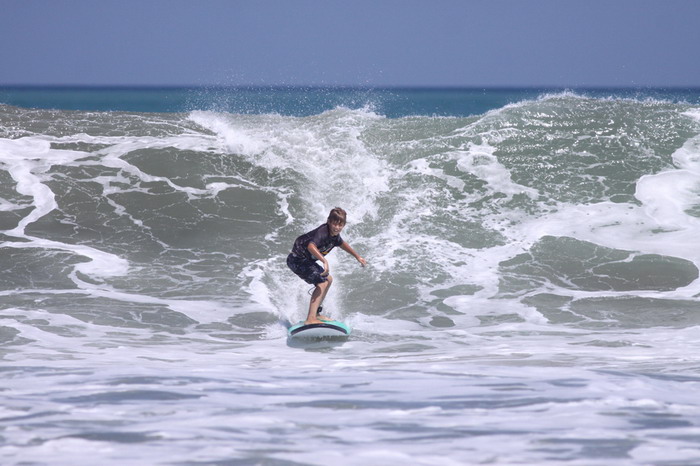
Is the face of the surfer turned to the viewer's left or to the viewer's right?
to the viewer's right

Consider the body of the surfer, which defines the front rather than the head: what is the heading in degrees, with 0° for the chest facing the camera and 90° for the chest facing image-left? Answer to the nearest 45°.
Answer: approximately 315°
